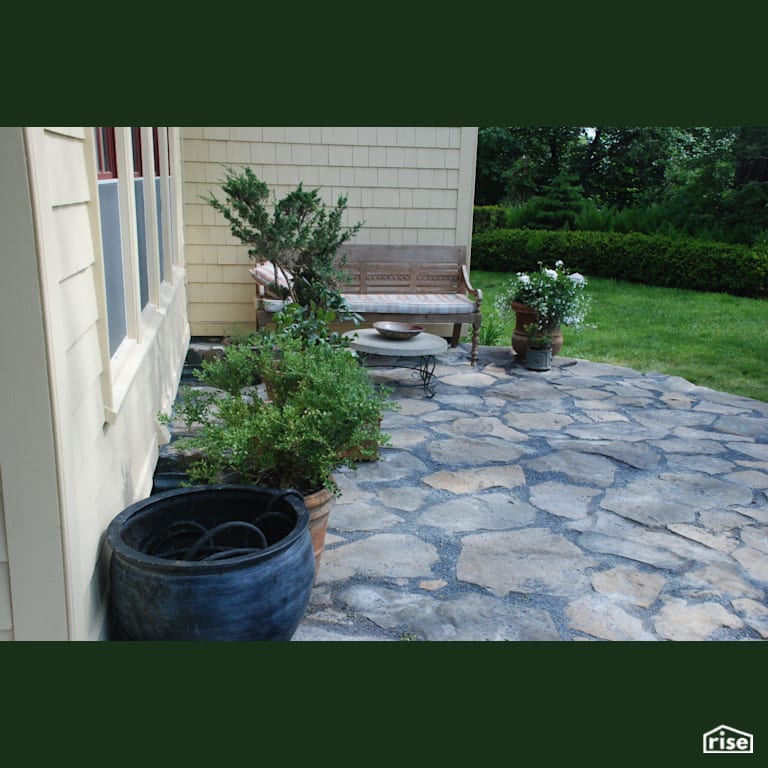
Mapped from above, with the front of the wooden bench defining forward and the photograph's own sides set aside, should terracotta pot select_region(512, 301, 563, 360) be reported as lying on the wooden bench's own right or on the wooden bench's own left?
on the wooden bench's own left

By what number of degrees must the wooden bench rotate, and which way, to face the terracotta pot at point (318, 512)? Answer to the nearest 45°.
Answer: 0° — it already faces it

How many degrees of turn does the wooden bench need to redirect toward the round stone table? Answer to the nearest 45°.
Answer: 0° — it already faces it

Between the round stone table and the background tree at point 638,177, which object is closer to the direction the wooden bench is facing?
the round stone table

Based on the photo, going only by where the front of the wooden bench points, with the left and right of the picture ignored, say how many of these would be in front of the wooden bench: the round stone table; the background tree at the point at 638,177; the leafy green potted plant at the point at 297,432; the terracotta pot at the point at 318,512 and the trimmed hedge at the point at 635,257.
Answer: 3

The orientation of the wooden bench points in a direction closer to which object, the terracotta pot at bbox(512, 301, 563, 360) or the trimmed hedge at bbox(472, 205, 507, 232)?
the terracotta pot

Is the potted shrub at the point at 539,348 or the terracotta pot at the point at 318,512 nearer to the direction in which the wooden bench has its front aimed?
the terracotta pot

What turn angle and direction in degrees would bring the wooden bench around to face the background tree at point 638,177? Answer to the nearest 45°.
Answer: approximately 135° to its left

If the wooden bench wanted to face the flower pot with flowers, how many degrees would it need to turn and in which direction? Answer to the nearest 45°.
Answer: approximately 45° to its left

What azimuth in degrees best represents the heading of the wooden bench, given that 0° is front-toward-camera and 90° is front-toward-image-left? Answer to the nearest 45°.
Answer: approximately 0°

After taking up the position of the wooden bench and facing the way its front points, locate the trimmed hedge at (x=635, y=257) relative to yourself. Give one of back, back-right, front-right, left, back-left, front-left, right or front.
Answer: back-left

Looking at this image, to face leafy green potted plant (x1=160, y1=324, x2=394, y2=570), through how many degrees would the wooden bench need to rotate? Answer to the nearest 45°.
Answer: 0° — it already faces it

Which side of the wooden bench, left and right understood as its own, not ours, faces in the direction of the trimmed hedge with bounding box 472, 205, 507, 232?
back

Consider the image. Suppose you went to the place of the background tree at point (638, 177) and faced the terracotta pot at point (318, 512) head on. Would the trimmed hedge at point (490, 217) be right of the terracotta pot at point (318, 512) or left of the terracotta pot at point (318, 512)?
right
